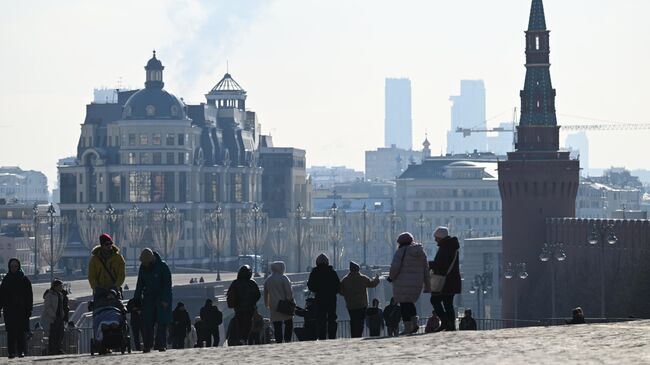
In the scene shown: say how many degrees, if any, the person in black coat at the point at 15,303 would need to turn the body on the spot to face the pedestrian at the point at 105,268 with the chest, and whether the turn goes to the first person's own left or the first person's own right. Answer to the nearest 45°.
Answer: approximately 45° to the first person's own left

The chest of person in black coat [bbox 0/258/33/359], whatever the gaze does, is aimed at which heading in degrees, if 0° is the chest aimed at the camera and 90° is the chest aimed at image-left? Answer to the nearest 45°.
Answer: approximately 0°

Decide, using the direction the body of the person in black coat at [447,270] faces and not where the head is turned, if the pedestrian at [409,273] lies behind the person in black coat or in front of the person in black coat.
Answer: in front

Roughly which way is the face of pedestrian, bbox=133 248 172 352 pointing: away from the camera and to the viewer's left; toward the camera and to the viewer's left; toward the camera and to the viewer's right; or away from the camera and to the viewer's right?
toward the camera and to the viewer's left

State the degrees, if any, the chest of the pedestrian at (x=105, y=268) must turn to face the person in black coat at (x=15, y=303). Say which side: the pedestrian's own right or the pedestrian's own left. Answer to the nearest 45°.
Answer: approximately 135° to the pedestrian's own right

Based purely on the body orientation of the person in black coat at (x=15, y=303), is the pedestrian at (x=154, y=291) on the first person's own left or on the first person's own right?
on the first person's own left
